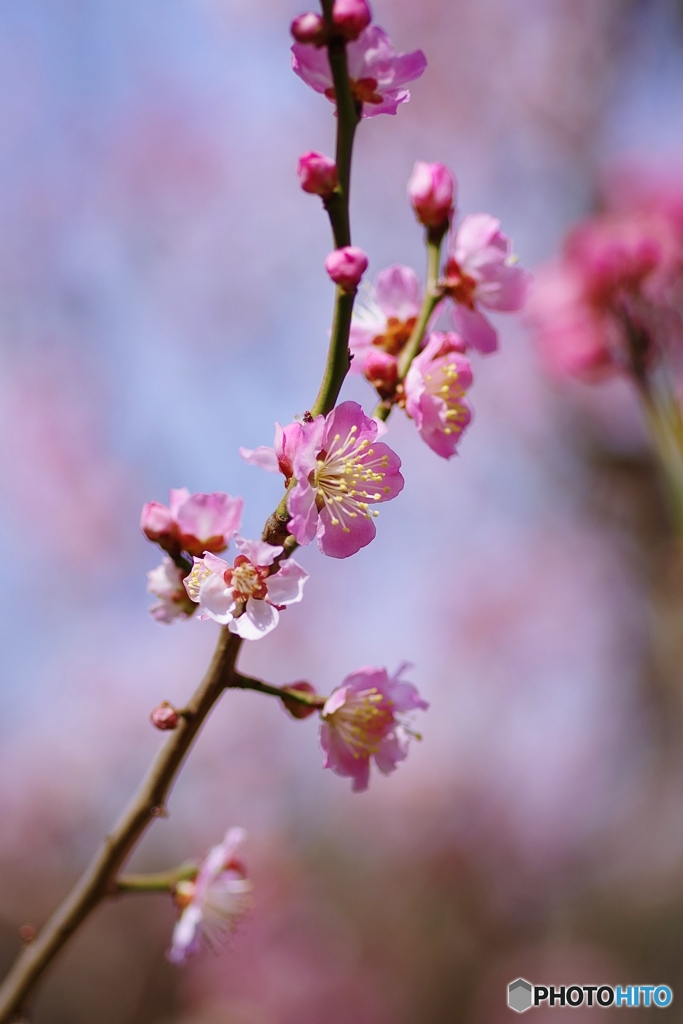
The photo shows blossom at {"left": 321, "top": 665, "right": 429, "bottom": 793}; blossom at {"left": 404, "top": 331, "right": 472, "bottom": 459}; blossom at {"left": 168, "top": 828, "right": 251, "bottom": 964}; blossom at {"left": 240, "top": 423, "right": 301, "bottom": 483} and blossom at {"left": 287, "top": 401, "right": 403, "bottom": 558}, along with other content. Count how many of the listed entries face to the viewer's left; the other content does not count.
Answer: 1

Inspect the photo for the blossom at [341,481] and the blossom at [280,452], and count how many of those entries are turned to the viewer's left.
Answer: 1

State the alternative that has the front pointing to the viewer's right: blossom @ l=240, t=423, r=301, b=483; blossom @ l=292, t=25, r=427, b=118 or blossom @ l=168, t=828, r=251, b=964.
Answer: blossom @ l=168, t=828, r=251, b=964

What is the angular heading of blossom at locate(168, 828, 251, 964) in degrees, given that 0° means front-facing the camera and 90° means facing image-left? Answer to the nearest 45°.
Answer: approximately 270°

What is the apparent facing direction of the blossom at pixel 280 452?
to the viewer's left

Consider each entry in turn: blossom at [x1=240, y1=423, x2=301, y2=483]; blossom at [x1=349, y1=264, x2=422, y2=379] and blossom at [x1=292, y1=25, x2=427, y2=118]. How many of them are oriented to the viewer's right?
0

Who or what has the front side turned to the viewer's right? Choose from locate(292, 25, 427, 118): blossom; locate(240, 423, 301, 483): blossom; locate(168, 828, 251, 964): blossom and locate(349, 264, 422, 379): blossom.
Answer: locate(168, 828, 251, 964): blossom
